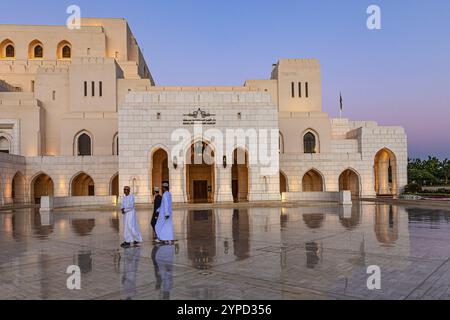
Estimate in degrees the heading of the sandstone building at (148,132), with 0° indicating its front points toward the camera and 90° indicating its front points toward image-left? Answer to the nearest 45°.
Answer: approximately 0°
